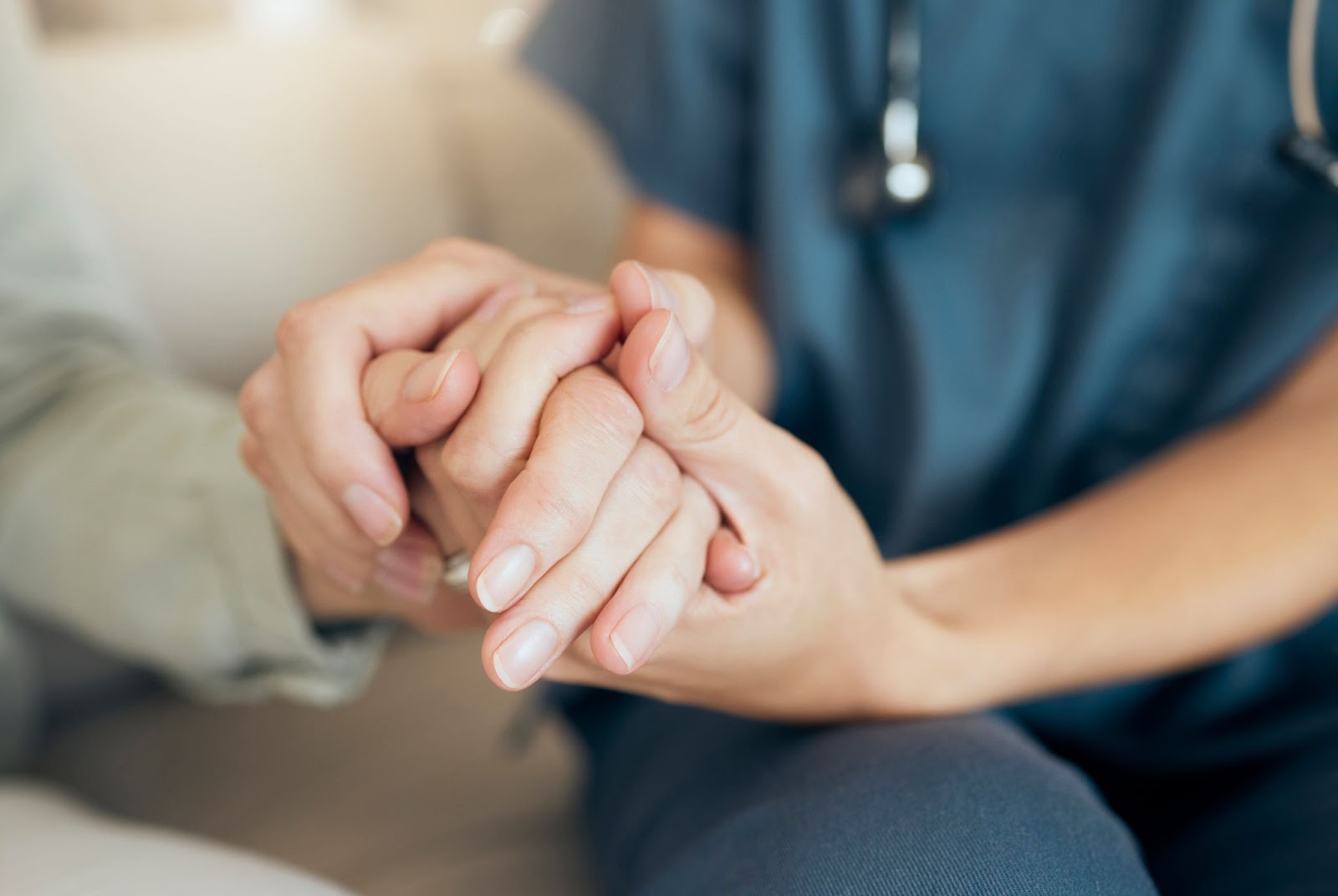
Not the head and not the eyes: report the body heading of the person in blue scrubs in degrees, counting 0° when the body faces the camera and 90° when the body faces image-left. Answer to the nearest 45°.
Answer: approximately 45°
